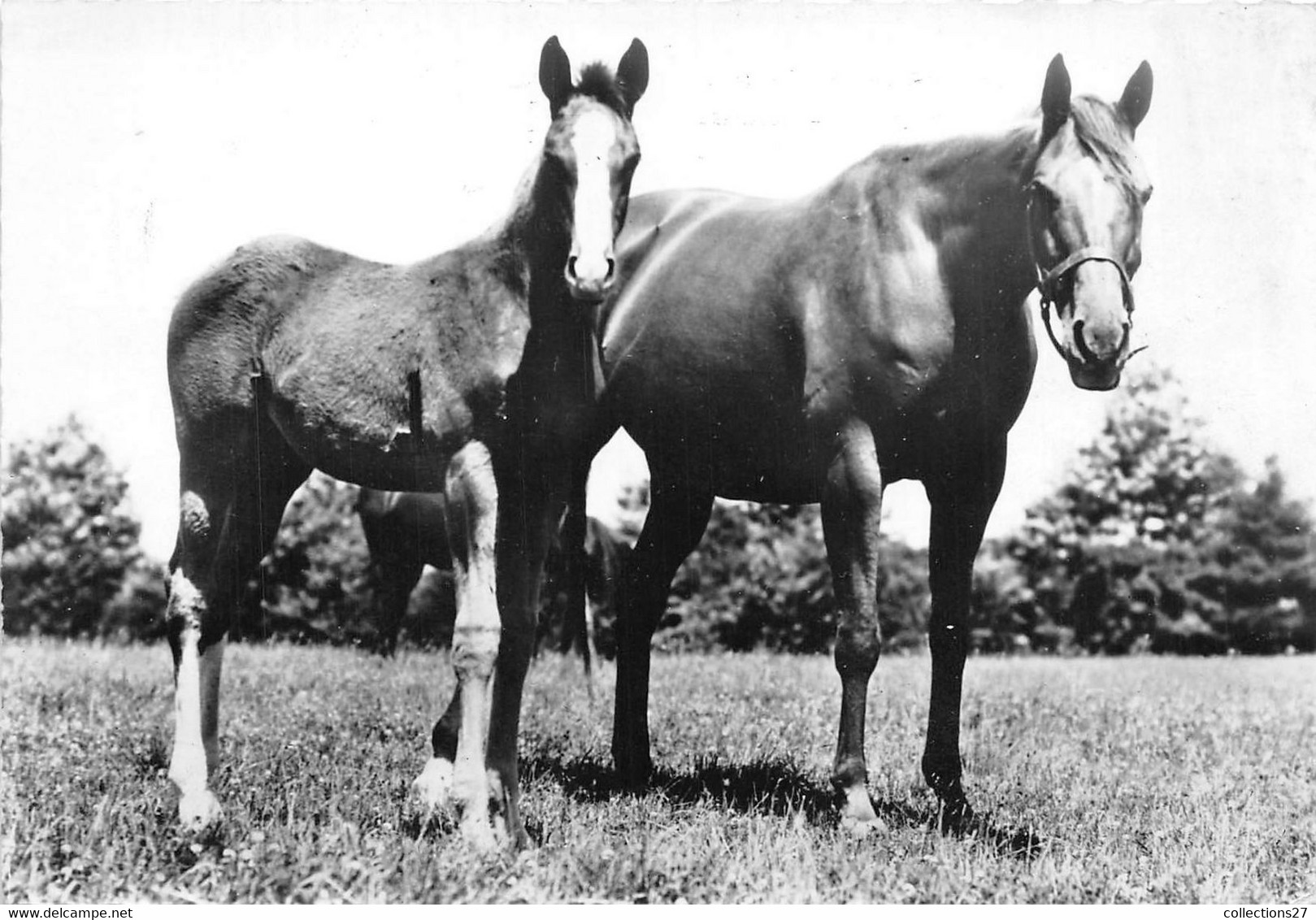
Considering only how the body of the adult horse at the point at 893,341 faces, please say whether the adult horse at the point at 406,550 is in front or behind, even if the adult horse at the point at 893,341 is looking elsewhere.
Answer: behind

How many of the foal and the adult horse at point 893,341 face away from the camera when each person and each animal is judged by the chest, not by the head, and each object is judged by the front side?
0

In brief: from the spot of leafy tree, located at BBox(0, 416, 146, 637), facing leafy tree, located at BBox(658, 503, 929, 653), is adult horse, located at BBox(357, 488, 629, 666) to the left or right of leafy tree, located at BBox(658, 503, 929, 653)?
right

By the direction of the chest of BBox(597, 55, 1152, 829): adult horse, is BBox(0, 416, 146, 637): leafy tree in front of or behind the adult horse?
behind

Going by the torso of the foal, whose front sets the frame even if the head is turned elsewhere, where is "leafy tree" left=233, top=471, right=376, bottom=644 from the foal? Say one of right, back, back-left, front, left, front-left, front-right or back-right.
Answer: back-left

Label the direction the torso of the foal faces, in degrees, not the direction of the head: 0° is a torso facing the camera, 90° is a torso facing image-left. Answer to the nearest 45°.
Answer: approximately 315°

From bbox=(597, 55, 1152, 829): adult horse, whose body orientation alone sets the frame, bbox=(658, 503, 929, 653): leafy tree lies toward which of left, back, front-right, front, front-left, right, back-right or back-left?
back-left

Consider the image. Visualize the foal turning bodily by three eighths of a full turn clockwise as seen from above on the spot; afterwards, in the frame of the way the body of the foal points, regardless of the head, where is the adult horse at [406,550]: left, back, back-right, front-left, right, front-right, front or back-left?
right

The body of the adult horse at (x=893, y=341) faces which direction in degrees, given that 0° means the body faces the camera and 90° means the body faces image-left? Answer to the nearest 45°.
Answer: approximately 315°

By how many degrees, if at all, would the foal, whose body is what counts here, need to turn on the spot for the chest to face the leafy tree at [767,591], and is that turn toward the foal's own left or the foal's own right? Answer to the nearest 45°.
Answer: approximately 135° to the foal's own left
